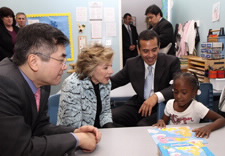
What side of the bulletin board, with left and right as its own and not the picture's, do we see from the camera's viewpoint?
front

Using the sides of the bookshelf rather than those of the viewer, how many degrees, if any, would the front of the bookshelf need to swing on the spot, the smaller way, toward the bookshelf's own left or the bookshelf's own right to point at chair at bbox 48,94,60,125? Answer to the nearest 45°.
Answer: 0° — it already faces it

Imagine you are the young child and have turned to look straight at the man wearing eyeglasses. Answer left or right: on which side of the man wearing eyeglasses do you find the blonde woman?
right

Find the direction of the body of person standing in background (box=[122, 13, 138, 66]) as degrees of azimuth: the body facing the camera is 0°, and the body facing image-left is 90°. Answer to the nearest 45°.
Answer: approximately 315°

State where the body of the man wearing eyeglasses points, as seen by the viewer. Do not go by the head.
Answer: to the viewer's right

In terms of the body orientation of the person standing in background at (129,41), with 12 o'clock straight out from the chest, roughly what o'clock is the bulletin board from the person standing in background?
The bulletin board is roughly at 3 o'clock from the person standing in background.

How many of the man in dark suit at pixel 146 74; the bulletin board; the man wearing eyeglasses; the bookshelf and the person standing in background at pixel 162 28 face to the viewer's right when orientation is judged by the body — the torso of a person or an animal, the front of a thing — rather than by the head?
1

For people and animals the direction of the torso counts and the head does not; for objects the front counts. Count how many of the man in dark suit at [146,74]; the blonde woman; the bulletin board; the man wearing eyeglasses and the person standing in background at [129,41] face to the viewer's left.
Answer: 0

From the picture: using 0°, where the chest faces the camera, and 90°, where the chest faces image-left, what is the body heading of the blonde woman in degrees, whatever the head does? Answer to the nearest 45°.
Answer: approximately 315°

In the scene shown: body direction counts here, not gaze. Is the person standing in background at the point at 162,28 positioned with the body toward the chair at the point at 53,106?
no

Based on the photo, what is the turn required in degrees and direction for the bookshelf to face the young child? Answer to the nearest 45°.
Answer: approximately 45° to its left

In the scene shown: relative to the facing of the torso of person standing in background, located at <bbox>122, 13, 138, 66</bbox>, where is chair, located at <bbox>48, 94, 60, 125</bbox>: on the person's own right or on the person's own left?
on the person's own right

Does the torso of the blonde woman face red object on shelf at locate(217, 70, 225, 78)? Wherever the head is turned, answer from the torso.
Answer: no

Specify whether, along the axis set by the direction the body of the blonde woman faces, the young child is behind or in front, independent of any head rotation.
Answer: in front
